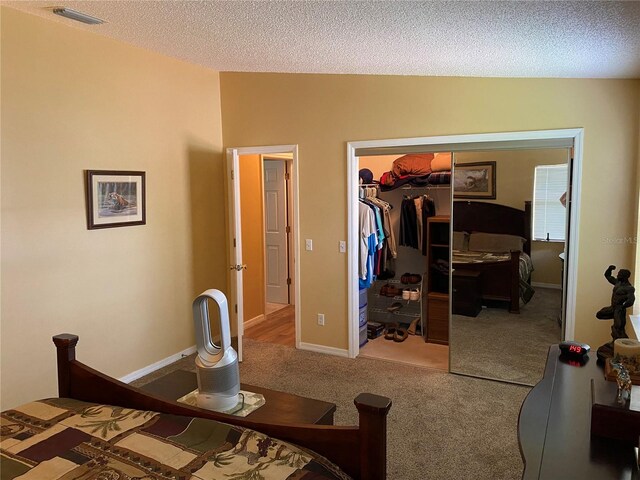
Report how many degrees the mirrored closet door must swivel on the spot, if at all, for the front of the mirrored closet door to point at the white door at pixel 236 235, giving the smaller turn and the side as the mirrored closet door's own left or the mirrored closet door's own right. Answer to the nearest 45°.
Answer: approximately 45° to the mirrored closet door's own right

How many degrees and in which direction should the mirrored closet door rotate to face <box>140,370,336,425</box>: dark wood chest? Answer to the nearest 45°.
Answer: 0° — it already faces it

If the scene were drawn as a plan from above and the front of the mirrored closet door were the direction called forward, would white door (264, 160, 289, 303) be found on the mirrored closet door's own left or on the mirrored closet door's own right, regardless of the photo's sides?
on the mirrored closet door's own right

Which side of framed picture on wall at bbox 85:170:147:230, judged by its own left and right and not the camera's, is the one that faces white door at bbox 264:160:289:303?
left

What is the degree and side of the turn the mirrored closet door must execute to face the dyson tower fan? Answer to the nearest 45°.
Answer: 0° — it already faces it

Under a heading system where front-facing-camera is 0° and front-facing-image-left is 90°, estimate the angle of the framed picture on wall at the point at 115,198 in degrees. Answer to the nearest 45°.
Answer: approximately 315°

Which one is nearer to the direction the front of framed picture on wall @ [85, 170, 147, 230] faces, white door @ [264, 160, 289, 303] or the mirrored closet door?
the mirrored closet door

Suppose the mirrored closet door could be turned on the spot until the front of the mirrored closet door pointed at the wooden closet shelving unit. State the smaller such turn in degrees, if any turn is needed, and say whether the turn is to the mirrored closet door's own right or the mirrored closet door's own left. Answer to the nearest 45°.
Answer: approximately 90° to the mirrored closet door's own right

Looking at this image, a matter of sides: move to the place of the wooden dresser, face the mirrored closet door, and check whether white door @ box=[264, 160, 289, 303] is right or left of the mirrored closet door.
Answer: left
